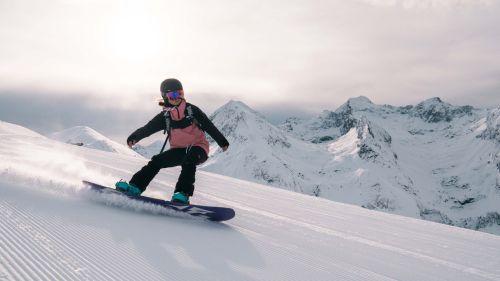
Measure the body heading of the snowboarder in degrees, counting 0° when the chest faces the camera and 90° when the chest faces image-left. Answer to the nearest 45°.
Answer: approximately 0°
